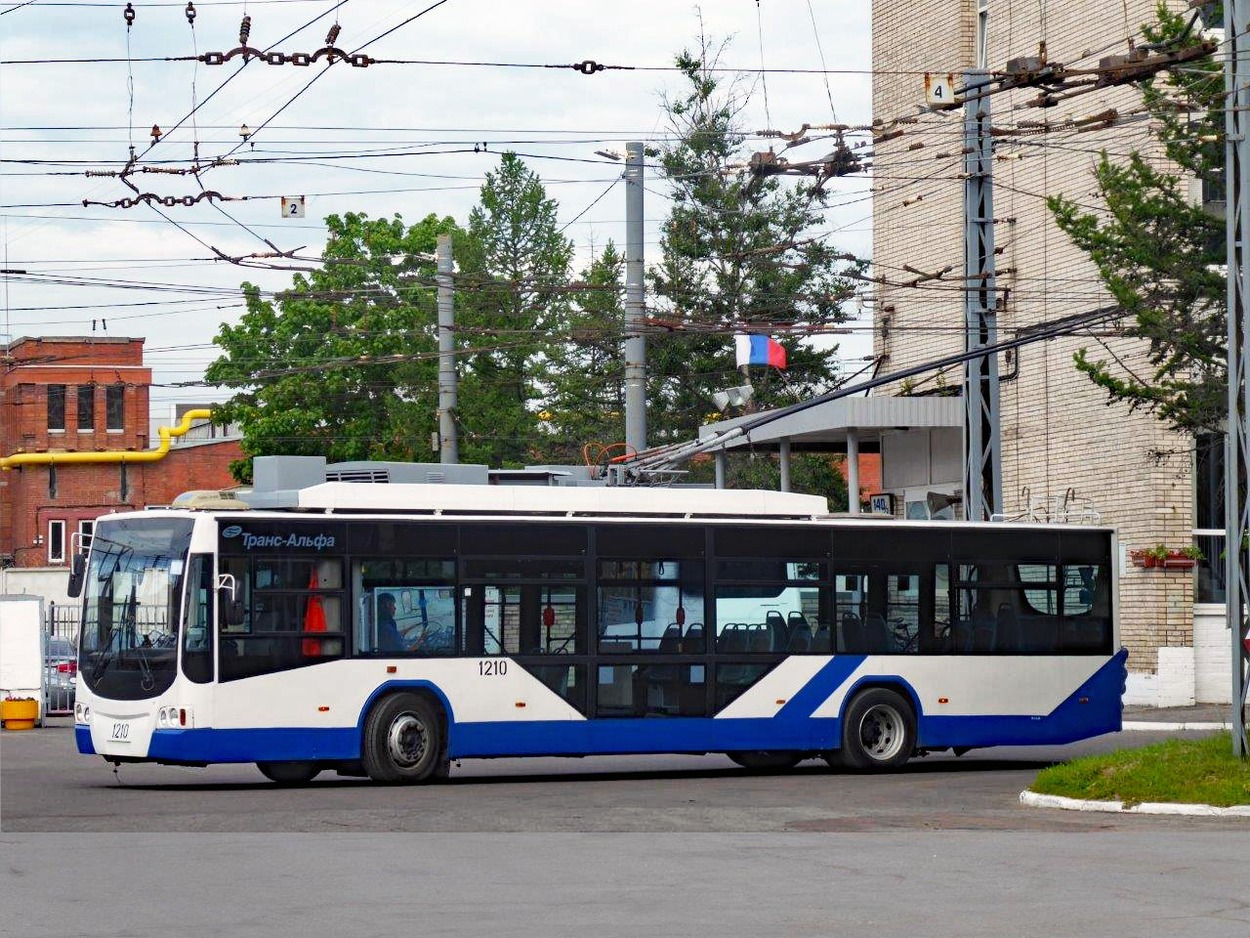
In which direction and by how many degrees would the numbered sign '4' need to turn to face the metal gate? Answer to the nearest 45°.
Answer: approximately 135° to its right

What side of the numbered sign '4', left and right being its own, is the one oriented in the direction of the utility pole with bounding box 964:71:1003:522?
back

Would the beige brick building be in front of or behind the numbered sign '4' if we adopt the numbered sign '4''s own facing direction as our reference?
behind

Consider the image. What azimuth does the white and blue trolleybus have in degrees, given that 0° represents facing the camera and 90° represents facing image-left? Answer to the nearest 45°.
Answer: approximately 45°

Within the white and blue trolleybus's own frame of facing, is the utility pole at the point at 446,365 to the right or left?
on its right

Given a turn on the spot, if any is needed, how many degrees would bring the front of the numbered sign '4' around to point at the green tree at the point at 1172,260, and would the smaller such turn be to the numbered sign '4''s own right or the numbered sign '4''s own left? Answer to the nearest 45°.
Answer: approximately 135° to the numbered sign '4''s own left
